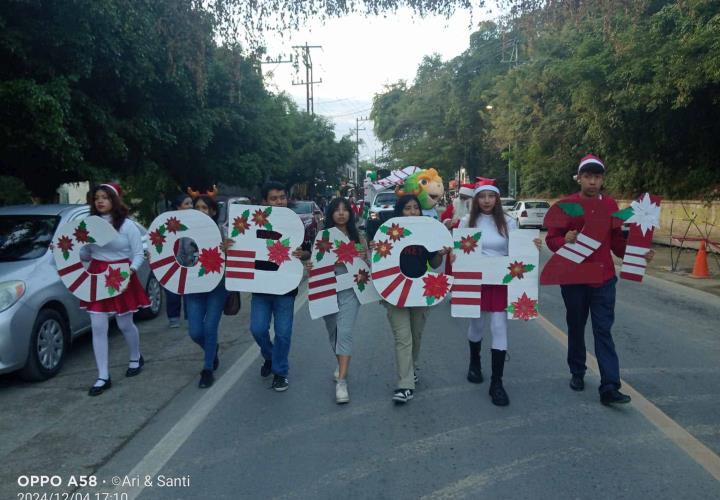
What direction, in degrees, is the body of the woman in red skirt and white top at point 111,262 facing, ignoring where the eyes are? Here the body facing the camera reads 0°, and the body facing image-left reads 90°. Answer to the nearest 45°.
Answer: approximately 45°

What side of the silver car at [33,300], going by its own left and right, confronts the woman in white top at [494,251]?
left

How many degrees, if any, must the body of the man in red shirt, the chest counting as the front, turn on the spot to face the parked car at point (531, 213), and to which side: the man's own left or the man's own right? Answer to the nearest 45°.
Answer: approximately 180°

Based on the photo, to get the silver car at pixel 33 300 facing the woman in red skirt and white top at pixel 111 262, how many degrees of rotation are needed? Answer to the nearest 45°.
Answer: approximately 90° to its left

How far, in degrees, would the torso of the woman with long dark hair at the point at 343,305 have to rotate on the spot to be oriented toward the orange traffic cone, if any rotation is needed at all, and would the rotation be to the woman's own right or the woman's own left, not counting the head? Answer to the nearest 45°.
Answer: approximately 135° to the woman's own left

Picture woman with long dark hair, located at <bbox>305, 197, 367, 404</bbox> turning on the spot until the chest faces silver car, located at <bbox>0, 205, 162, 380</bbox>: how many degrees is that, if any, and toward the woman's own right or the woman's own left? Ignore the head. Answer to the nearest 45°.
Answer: approximately 90° to the woman's own right

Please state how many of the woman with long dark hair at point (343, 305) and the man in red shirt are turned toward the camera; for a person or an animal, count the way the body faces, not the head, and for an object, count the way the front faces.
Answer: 2

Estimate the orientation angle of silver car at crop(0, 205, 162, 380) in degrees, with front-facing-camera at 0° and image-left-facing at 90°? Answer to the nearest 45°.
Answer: approximately 45°
